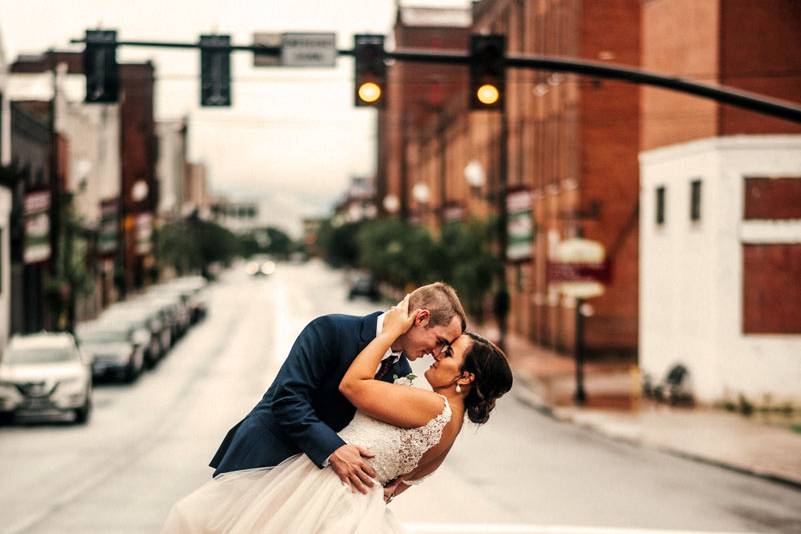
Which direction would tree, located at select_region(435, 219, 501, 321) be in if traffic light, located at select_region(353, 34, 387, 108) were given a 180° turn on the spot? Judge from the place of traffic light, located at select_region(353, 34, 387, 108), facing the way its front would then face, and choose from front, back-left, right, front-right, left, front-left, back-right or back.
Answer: front

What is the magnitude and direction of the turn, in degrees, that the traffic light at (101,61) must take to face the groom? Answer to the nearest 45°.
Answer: approximately 180°

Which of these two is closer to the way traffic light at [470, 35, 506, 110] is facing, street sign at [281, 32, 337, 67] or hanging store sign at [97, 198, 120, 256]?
the street sign

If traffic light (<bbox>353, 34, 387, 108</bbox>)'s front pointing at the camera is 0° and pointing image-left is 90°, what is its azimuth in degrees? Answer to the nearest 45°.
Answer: approximately 0°

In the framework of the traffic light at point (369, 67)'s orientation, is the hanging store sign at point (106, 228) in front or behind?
behind
